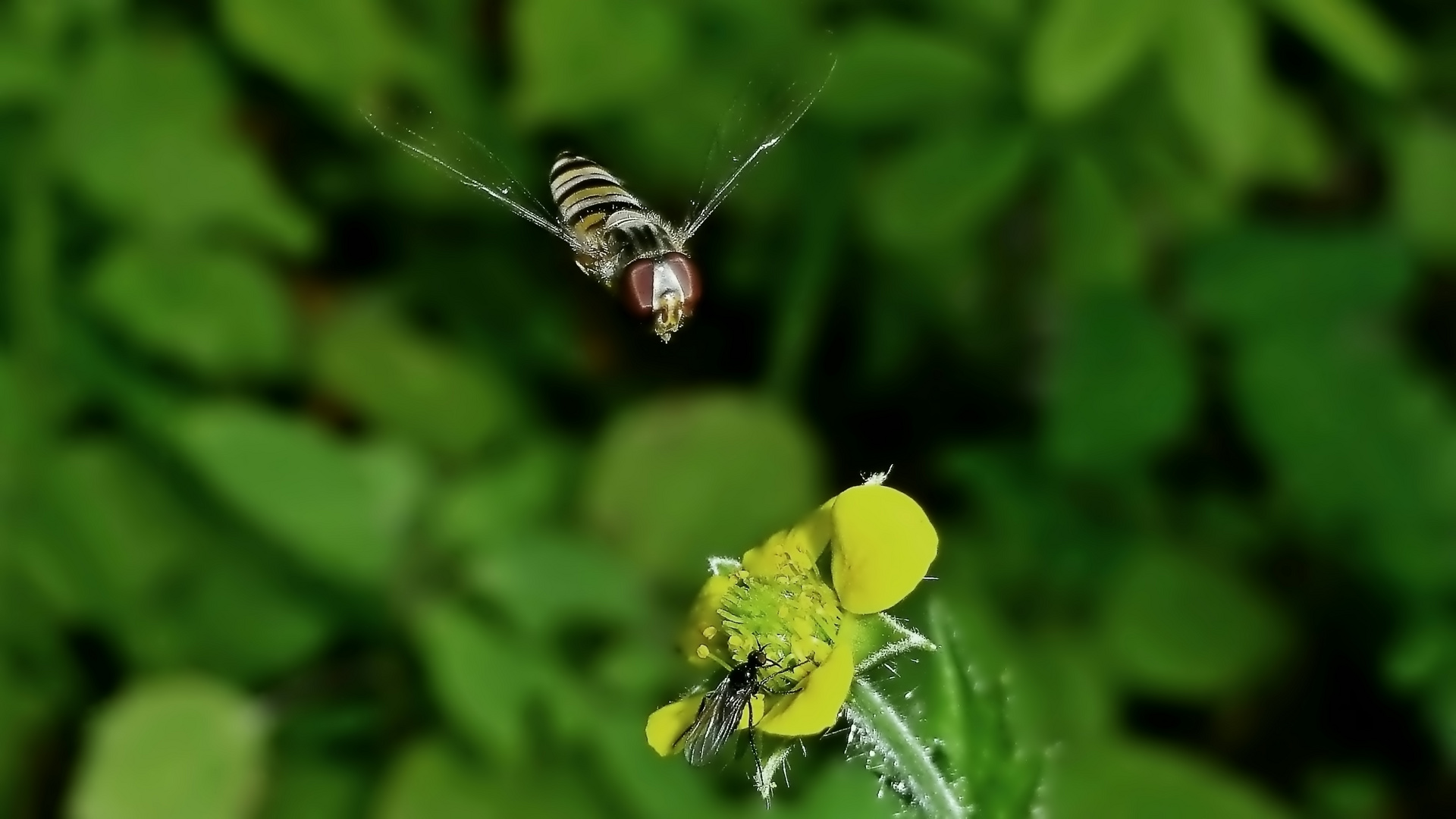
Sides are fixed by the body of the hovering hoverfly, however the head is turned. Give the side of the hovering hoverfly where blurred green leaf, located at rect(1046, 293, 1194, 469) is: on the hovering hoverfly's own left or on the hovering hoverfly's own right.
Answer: on the hovering hoverfly's own left

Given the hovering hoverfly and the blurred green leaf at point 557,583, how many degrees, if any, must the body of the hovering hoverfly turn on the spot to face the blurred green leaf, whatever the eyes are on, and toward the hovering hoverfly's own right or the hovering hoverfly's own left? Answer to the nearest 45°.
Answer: approximately 135° to the hovering hoverfly's own left

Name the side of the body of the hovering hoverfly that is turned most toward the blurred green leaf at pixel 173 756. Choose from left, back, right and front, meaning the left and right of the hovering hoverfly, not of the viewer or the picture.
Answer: back

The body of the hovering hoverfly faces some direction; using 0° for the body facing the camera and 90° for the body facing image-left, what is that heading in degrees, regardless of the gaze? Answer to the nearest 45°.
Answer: approximately 315°

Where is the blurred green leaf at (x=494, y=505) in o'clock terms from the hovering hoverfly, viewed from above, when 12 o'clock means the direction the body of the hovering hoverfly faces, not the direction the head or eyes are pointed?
The blurred green leaf is roughly at 7 o'clock from the hovering hoverfly.

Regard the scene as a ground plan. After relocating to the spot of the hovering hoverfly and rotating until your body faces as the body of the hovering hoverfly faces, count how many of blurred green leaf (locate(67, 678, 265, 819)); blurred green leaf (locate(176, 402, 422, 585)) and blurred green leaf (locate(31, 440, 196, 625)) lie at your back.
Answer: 3

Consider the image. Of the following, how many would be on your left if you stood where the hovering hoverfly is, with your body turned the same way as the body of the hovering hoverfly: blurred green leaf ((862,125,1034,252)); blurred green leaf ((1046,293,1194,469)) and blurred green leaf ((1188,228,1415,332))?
3

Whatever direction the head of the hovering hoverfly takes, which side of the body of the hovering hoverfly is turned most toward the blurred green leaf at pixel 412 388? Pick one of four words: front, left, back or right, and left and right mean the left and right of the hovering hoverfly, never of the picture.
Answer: back

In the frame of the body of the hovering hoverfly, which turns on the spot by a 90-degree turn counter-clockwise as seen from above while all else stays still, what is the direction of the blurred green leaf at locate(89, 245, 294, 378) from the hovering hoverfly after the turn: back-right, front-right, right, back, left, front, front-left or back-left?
left
